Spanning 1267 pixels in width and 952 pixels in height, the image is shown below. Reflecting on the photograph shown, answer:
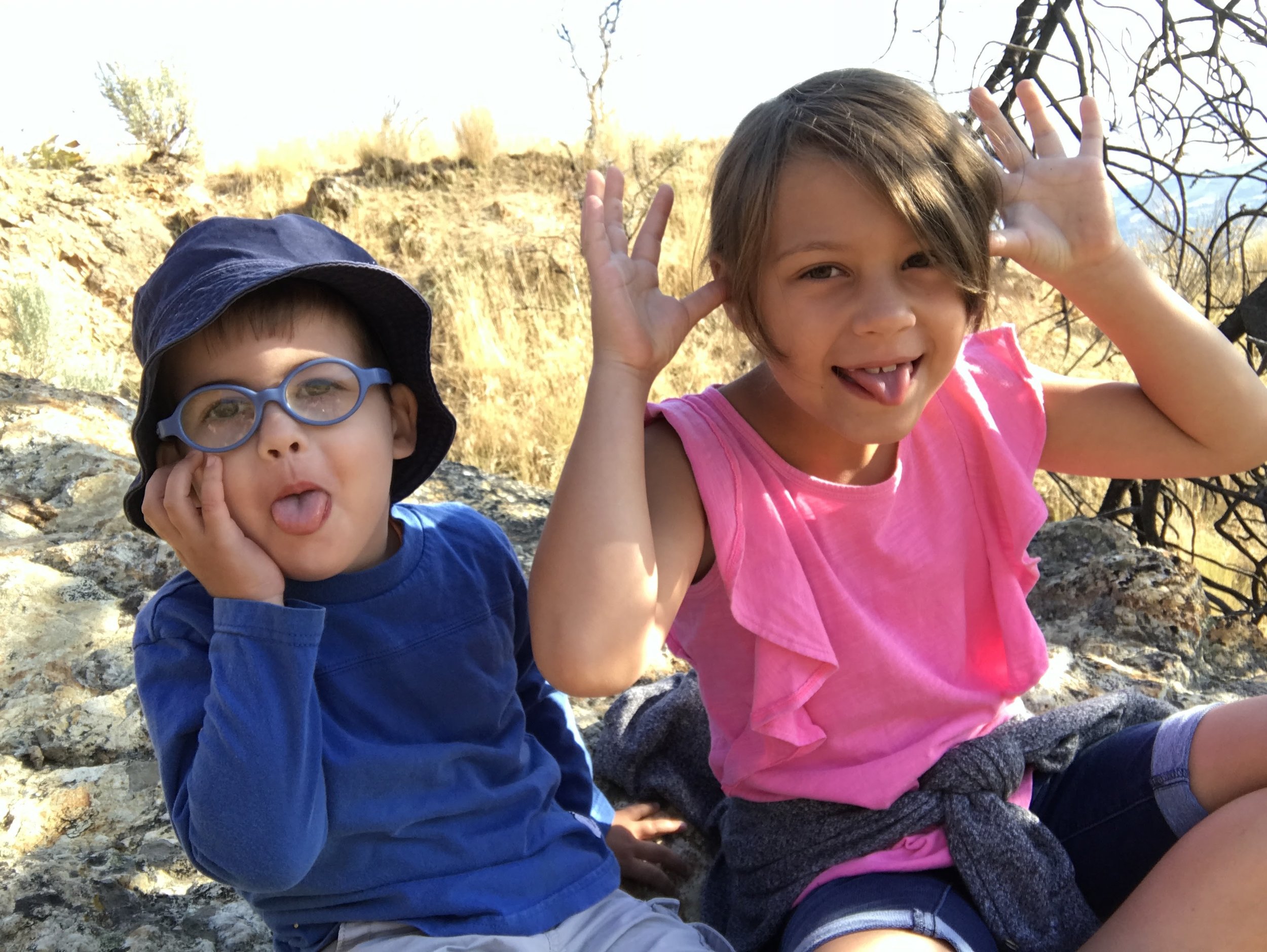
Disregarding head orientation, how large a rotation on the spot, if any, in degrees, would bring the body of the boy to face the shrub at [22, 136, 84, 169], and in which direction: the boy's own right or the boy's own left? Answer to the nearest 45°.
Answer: approximately 180°

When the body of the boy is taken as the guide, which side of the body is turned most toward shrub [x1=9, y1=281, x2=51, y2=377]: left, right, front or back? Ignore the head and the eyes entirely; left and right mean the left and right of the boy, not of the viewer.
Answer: back

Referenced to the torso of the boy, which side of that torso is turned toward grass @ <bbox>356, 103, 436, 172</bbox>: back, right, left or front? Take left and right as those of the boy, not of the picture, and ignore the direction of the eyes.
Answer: back

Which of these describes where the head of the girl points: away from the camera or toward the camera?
toward the camera

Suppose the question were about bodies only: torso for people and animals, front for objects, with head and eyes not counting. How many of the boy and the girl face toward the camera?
2

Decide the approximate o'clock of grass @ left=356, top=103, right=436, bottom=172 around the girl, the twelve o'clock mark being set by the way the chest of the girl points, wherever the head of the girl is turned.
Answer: The grass is roughly at 5 o'clock from the girl.

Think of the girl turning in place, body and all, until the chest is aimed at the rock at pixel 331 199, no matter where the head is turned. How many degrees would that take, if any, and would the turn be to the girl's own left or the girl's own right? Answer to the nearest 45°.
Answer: approximately 135° to the girl's own right

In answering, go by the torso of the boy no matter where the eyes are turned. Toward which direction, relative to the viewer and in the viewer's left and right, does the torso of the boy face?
facing the viewer

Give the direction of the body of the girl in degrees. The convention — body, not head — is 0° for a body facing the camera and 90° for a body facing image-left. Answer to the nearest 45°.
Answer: approximately 0°

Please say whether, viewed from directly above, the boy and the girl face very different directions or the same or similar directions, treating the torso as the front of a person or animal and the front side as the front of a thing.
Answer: same or similar directions
